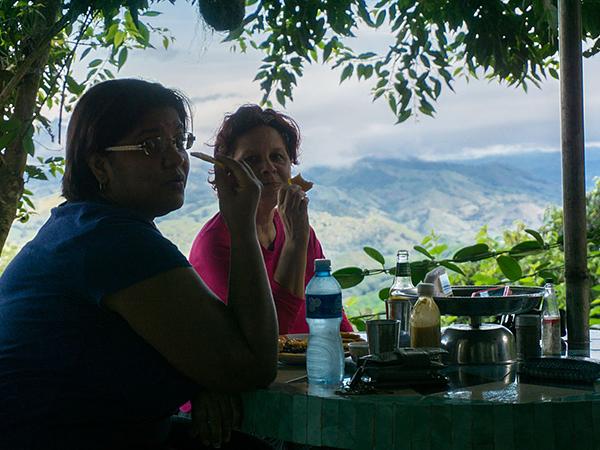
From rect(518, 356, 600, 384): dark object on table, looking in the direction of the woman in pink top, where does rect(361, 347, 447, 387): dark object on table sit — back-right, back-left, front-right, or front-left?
front-left

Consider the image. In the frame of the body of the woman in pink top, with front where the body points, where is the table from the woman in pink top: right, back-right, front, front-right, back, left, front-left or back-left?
front

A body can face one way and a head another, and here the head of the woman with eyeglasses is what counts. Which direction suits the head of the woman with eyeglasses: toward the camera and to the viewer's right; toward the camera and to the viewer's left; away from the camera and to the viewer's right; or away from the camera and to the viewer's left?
toward the camera and to the viewer's right

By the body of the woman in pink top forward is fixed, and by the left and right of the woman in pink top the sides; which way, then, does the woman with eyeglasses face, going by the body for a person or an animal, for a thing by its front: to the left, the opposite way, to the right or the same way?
to the left

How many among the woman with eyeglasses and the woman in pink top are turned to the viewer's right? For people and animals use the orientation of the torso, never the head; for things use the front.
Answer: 1

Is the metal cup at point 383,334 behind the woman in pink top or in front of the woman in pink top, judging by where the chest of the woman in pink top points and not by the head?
in front

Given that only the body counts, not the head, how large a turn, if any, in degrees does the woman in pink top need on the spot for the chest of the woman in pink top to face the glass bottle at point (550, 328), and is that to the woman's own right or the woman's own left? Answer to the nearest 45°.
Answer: approximately 45° to the woman's own left

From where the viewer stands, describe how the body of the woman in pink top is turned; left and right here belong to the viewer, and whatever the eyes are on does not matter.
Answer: facing the viewer

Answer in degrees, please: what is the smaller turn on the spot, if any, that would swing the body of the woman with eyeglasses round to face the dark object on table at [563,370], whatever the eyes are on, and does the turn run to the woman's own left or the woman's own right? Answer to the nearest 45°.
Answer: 0° — they already face it

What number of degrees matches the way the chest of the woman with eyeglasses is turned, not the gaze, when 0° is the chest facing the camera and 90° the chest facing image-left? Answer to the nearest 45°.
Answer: approximately 270°

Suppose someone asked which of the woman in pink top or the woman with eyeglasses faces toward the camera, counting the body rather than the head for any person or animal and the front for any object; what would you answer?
the woman in pink top

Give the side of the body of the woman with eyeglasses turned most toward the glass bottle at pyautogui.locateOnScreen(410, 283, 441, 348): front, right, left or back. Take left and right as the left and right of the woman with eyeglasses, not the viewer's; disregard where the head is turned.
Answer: front

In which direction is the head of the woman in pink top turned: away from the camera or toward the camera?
toward the camera

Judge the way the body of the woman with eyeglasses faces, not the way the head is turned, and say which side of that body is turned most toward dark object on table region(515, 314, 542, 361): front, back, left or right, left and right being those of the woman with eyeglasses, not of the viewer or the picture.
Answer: front

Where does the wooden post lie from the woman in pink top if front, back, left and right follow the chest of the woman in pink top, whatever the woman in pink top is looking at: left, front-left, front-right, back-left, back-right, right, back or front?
front-left

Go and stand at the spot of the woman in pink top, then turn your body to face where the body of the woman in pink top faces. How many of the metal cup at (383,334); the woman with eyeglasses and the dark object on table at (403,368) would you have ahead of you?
3

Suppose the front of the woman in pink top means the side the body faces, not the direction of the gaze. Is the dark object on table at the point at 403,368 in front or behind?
in front
